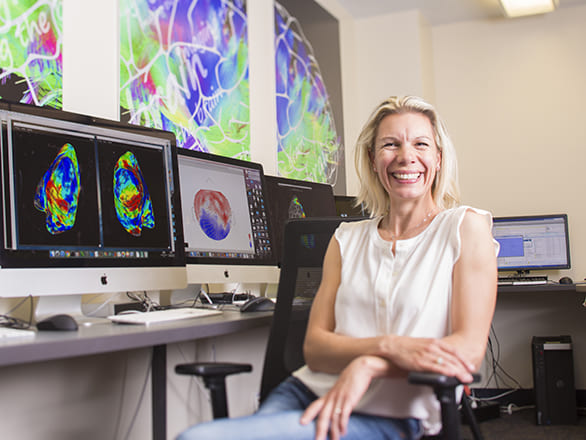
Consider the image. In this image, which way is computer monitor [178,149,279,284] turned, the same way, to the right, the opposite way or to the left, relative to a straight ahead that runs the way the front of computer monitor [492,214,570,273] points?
to the left

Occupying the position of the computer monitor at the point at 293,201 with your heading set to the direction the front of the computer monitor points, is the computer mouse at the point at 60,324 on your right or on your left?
on your right

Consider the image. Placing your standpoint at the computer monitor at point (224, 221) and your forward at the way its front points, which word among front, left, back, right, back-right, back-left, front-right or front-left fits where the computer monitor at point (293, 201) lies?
left

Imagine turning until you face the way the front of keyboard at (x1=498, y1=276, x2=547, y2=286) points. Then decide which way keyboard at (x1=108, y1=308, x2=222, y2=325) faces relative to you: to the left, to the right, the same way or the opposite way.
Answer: to the left

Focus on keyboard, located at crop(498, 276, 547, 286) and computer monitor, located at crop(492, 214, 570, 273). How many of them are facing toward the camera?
2

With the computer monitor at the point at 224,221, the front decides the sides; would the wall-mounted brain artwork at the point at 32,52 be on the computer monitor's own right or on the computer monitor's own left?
on the computer monitor's own right

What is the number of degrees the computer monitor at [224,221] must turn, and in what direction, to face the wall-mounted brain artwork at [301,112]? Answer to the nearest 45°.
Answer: approximately 135° to its left

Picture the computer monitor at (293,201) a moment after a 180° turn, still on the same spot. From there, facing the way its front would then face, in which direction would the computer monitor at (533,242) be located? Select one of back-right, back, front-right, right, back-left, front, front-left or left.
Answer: right

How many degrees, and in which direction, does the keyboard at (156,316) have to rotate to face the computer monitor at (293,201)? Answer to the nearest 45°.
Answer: approximately 90° to its left

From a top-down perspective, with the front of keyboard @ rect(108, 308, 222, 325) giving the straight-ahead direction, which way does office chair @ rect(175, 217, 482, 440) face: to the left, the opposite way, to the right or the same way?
to the right
